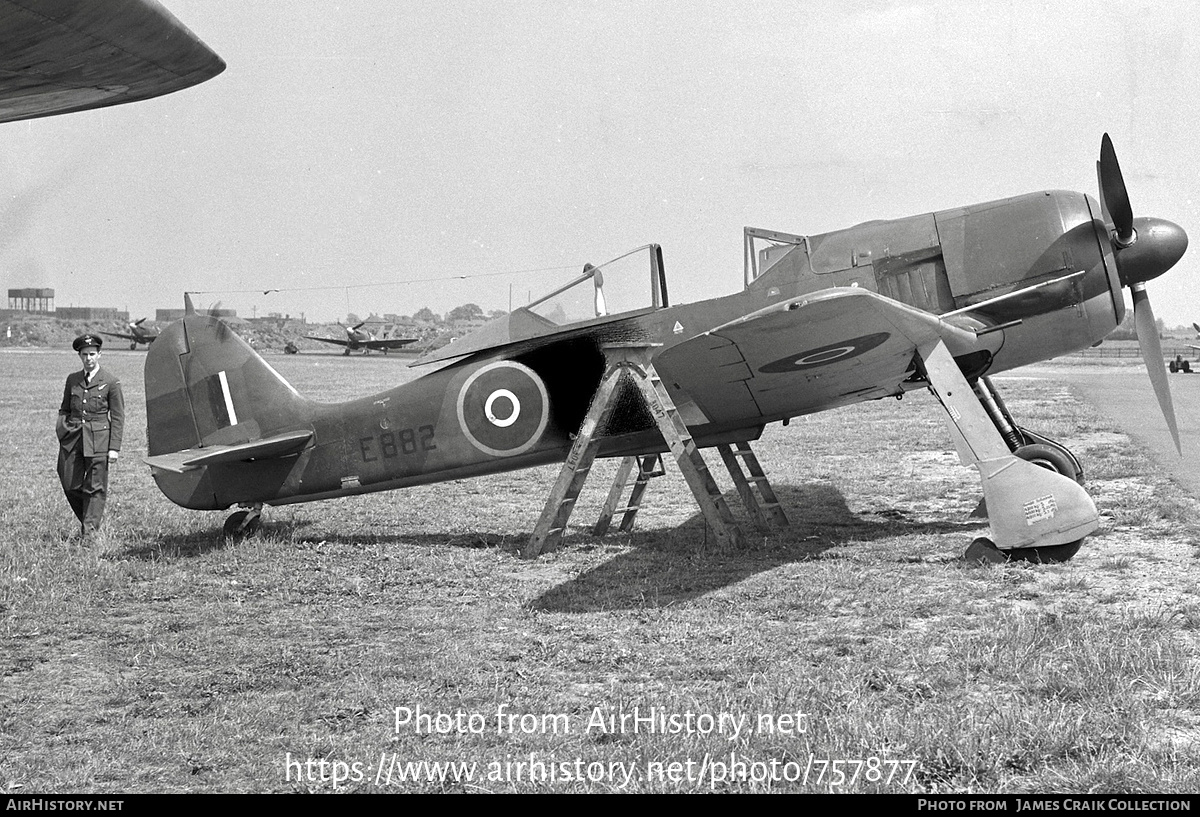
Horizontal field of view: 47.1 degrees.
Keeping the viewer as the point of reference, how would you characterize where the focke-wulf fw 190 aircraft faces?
facing to the right of the viewer

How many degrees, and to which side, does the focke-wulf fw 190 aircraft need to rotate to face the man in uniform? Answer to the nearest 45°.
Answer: approximately 180°
